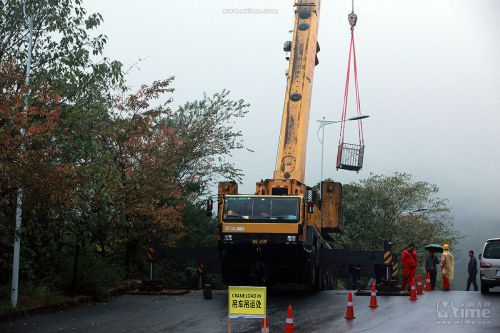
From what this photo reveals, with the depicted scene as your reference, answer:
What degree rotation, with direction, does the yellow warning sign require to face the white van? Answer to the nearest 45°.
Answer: approximately 135° to its left

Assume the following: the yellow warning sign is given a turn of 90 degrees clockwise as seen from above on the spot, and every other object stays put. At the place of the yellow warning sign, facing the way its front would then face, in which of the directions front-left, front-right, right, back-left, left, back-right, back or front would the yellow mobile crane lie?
right

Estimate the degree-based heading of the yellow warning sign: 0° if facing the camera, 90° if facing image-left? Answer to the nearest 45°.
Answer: approximately 0°

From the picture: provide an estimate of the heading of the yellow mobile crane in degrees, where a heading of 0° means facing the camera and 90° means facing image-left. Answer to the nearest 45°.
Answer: approximately 0°

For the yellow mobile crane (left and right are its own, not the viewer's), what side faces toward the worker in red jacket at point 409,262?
left
